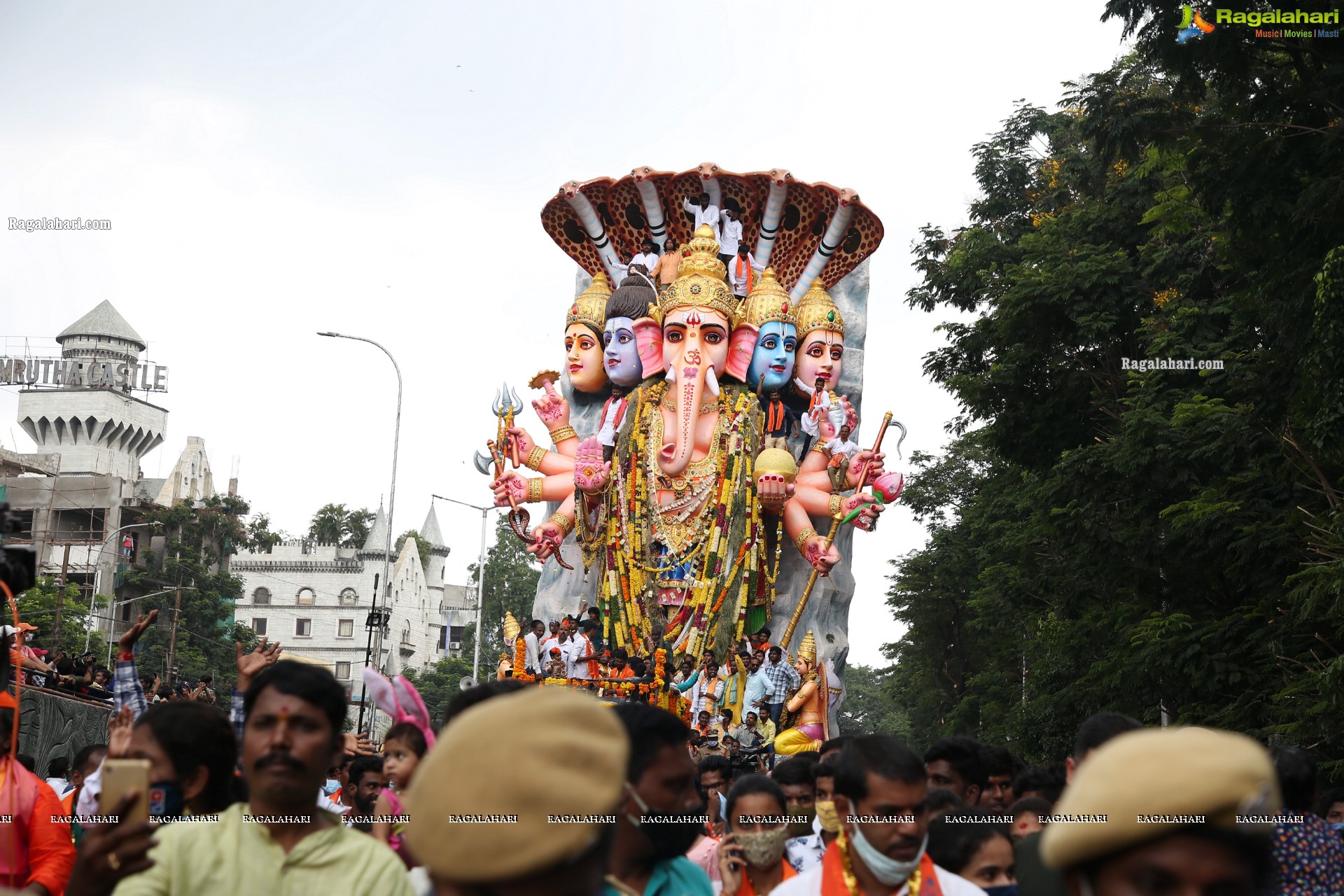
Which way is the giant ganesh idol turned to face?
toward the camera

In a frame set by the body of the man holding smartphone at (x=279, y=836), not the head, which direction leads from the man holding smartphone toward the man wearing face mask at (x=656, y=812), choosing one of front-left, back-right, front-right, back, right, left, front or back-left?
left

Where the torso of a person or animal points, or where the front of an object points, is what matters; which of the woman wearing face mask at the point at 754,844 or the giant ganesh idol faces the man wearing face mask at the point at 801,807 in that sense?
the giant ganesh idol

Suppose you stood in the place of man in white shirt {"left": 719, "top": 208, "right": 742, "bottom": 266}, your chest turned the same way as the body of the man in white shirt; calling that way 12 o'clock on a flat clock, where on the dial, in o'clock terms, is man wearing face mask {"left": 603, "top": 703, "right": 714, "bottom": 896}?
The man wearing face mask is roughly at 12 o'clock from the man in white shirt.

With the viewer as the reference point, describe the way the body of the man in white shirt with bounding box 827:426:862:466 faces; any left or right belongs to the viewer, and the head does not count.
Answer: facing the viewer

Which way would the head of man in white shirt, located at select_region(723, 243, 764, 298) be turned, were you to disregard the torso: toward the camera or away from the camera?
toward the camera

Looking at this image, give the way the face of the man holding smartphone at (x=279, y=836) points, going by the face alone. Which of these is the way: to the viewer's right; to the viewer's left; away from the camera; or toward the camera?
toward the camera

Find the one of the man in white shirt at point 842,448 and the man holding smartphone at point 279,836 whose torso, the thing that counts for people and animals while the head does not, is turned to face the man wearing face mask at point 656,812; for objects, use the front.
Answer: the man in white shirt

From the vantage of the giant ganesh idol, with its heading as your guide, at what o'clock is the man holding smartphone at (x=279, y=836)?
The man holding smartphone is roughly at 12 o'clock from the giant ganesh idol.

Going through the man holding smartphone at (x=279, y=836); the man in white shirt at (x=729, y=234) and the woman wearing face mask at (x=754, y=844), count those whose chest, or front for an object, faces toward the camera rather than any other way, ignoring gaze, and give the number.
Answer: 3

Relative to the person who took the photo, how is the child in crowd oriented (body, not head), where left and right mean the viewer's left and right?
facing the viewer and to the left of the viewer

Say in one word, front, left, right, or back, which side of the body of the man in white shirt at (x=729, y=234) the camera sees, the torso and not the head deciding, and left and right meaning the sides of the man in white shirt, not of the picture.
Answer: front

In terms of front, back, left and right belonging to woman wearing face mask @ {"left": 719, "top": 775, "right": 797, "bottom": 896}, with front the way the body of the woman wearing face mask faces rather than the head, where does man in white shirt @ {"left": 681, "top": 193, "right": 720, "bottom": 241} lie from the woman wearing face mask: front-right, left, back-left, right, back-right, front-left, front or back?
back

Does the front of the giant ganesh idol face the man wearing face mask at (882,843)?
yes

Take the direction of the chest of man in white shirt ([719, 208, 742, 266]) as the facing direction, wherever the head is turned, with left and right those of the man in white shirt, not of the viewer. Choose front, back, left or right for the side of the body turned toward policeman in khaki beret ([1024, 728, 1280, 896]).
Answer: front
